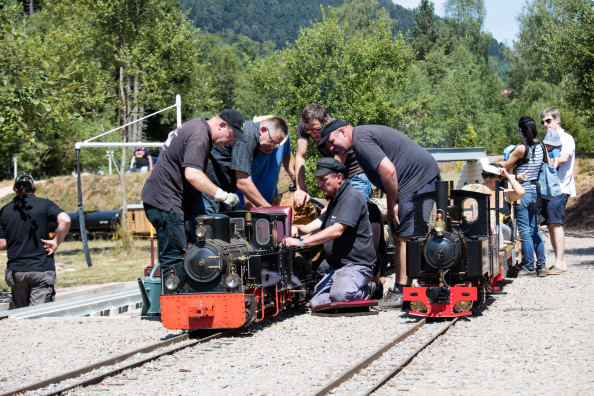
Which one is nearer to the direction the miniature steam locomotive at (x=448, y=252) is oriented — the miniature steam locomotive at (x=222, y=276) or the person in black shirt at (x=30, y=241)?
the miniature steam locomotive

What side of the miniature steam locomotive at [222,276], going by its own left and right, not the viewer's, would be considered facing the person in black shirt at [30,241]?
right

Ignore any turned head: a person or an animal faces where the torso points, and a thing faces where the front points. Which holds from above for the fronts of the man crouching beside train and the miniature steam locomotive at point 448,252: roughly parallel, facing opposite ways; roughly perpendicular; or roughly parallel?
roughly perpendicular

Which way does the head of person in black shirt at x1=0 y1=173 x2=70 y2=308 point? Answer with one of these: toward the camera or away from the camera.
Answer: away from the camera

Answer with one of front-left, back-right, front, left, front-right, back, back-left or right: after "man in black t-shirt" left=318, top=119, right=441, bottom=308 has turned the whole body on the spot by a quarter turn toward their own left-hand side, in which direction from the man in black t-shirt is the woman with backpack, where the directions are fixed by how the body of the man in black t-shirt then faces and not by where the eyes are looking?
back-left

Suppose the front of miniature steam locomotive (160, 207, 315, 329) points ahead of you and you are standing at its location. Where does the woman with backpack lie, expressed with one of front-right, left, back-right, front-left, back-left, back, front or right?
back

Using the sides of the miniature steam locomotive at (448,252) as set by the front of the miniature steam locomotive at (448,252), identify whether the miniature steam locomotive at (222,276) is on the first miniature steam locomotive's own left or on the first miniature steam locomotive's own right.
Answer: on the first miniature steam locomotive's own right

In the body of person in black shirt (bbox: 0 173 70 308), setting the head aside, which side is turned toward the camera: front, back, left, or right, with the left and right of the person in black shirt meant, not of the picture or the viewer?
back

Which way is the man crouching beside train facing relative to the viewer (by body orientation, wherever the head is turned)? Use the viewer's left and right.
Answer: facing to the left of the viewer

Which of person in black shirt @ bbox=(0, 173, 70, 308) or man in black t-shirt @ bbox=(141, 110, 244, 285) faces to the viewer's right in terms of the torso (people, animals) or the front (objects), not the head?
the man in black t-shirt

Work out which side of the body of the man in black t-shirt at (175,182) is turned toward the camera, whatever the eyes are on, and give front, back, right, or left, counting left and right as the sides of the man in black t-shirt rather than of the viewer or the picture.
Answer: right
